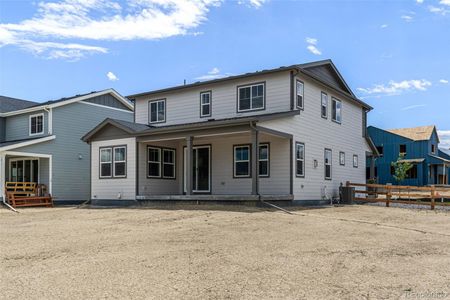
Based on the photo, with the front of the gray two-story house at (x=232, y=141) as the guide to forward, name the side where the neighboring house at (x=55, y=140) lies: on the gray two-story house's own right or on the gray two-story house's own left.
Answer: on the gray two-story house's own left

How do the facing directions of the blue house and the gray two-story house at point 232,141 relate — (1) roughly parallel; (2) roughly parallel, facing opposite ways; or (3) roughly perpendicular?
roughly perpendicular

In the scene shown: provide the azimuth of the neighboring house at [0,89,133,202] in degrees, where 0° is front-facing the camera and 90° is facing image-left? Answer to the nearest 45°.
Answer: approximately 225°

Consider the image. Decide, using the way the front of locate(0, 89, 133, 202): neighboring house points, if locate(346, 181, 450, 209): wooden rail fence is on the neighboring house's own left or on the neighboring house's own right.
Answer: on the neighboring house's own right
